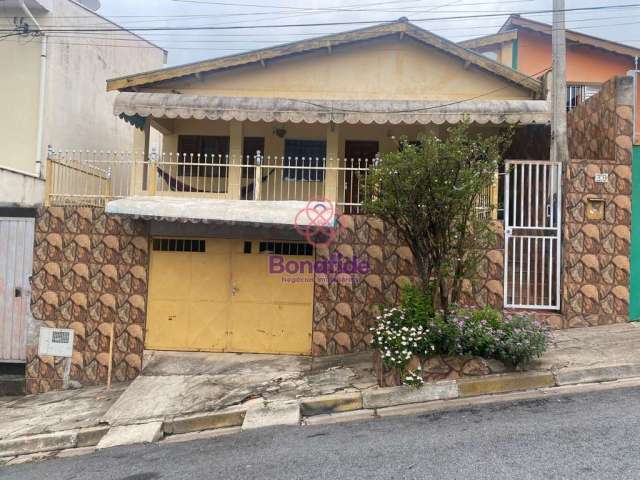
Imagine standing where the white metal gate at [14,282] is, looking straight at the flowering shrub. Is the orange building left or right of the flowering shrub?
left

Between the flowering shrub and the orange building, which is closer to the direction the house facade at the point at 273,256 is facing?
the flowering shrub

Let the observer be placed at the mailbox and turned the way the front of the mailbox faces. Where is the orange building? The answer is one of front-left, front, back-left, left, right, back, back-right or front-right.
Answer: back

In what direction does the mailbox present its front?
toward the camera

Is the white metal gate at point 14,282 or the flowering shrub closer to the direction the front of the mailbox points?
the flowering shrub

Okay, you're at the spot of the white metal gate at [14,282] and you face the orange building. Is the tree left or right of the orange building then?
right

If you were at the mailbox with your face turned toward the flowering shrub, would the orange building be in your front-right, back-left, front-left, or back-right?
back-right

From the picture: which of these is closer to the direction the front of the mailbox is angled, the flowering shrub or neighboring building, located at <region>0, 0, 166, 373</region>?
the flowering shrub

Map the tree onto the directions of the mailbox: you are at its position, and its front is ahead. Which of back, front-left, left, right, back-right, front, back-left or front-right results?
front-right

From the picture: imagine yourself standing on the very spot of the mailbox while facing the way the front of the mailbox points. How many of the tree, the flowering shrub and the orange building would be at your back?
1

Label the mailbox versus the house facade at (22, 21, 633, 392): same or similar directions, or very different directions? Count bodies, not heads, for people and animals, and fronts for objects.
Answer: same or similar directions

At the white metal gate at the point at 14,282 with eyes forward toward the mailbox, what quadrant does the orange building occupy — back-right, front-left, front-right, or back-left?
front-left

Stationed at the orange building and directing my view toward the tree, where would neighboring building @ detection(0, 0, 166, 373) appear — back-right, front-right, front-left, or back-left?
front-right

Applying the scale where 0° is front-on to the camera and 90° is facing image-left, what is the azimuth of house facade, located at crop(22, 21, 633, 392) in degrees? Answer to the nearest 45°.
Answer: approximately 0°

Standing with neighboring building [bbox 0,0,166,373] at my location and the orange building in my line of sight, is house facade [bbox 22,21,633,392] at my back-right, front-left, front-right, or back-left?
front-right

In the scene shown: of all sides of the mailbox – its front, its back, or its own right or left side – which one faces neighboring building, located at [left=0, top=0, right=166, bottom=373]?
right
